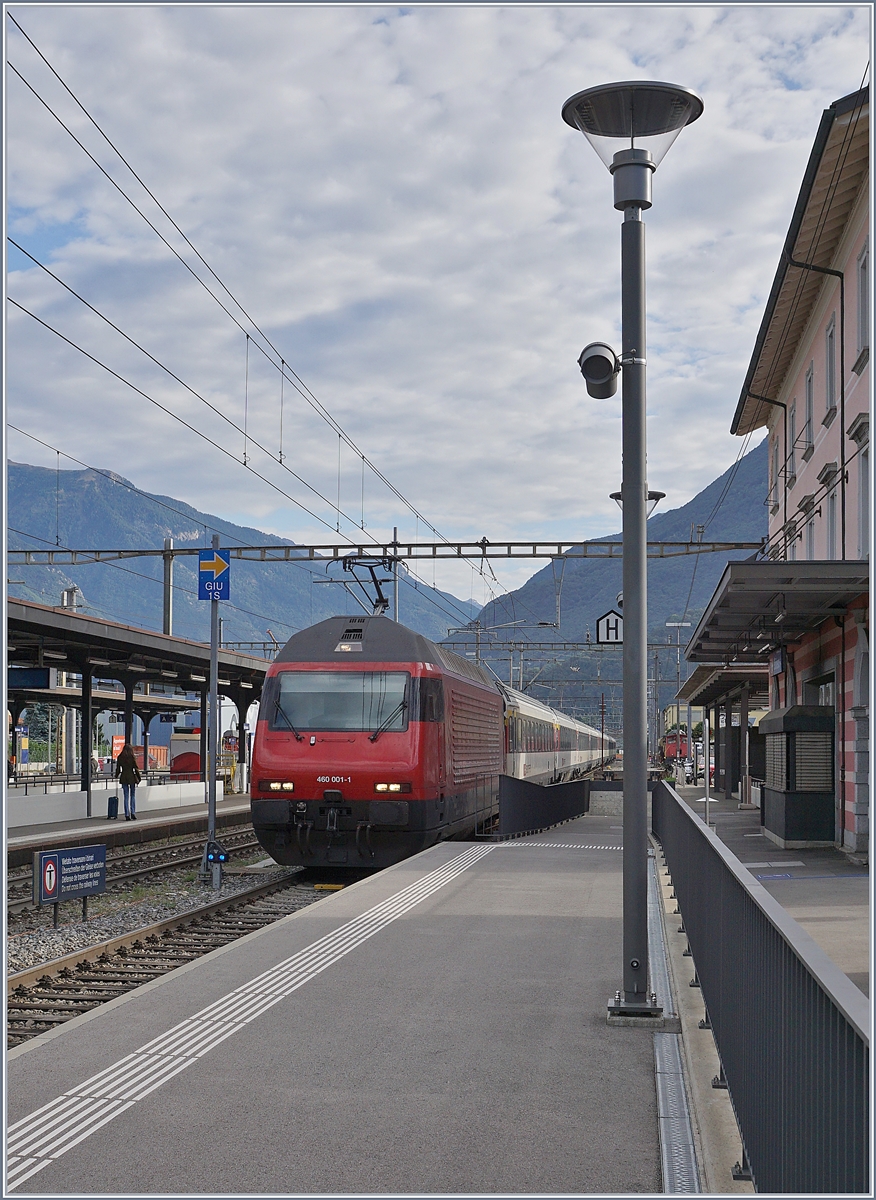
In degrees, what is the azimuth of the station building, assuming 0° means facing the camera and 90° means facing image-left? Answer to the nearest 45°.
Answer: approximately 90°

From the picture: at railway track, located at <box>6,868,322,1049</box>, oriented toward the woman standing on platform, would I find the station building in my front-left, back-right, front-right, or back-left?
front-right

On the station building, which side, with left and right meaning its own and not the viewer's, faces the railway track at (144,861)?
front

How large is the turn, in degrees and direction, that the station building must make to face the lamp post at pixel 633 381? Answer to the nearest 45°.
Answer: approximately 90° to its left

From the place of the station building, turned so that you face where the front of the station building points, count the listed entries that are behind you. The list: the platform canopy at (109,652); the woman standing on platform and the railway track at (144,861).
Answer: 0

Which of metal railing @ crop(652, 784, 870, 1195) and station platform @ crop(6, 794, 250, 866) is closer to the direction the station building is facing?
the station platform

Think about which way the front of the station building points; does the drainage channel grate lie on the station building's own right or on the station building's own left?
on the station building's own left

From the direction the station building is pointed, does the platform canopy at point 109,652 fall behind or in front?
in front

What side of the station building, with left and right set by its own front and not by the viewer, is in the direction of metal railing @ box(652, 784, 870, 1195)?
left
